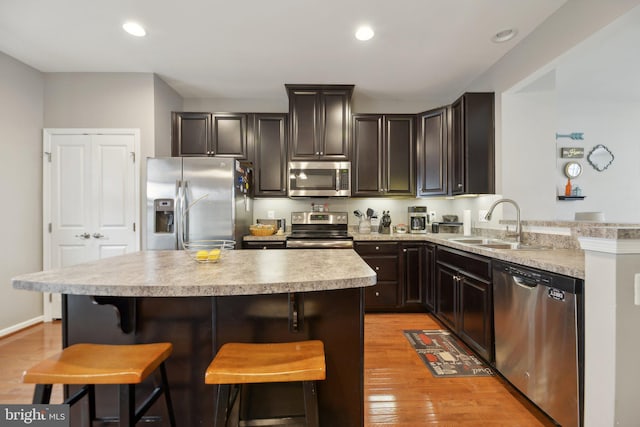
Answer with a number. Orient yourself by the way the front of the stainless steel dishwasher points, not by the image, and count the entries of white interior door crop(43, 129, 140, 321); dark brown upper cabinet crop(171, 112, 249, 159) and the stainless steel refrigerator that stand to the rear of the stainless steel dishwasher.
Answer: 0

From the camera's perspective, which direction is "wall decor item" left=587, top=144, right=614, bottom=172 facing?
toward the camera

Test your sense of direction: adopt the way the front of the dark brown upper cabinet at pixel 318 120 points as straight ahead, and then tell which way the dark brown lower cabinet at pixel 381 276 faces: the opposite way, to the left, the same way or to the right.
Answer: the same way

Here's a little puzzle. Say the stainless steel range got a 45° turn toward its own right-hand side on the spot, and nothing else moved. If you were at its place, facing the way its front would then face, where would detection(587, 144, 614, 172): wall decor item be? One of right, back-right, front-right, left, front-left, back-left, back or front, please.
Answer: back-left

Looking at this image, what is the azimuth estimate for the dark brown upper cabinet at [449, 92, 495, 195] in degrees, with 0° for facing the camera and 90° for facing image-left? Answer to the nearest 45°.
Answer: approximately 90°

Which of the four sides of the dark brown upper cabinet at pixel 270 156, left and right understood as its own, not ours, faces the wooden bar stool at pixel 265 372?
front

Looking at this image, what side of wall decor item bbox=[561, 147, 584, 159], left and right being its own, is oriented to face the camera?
front

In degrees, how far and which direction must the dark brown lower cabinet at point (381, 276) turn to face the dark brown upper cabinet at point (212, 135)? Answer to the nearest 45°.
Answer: approximately 90° to its right

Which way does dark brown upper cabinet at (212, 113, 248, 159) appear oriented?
toward the camera

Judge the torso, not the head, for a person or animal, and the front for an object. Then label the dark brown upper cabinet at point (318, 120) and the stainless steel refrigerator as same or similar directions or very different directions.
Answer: same or similar directions

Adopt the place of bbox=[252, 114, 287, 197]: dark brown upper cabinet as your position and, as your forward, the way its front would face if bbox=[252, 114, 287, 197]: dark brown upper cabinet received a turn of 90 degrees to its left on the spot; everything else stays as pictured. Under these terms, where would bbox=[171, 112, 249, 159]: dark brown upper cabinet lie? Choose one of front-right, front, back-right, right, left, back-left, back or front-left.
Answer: back

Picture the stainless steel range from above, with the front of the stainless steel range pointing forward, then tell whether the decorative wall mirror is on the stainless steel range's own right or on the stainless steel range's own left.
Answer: on the stainless steel range's own left

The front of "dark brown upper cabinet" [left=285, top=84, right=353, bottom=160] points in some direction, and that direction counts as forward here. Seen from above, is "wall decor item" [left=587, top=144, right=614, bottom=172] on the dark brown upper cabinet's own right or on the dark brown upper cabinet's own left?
on the dark brown upper cabinet's own left

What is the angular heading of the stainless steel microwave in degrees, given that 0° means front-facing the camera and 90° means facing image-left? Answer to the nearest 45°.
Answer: approximately 0°

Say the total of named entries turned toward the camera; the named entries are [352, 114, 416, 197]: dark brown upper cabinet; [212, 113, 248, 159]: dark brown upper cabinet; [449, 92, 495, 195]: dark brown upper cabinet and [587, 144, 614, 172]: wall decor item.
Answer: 3

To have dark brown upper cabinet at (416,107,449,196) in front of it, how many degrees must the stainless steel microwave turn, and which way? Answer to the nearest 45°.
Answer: approximately 90° to its left
